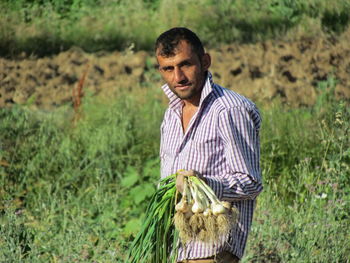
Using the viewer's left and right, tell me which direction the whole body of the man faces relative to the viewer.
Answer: facing the viewer and to the left of the viewer
